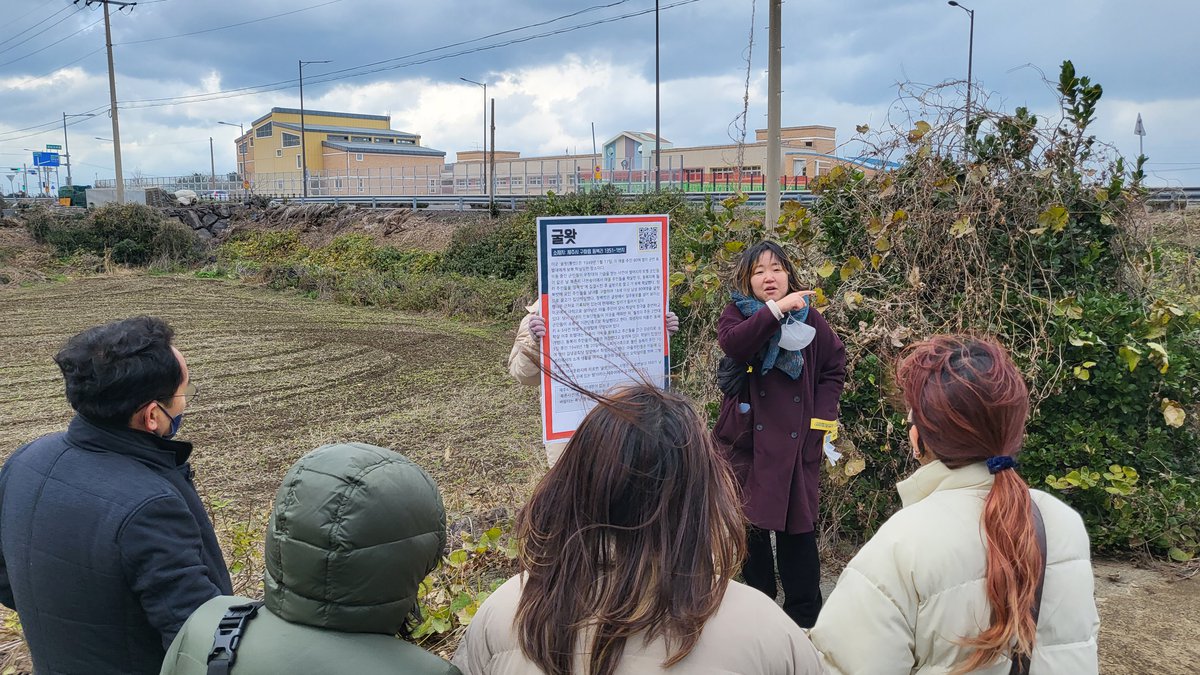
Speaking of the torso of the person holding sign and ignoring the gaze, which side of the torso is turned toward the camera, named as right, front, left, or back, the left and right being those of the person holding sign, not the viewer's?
front

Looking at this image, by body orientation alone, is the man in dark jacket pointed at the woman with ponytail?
no

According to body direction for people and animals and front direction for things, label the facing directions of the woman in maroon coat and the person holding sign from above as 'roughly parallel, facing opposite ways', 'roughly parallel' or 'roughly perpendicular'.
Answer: roughly parallel

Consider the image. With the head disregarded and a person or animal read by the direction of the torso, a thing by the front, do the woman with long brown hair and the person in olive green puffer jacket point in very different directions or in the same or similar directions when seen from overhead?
same or similar directions

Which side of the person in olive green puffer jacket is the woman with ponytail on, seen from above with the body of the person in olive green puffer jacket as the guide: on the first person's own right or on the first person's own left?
on the first person's own right

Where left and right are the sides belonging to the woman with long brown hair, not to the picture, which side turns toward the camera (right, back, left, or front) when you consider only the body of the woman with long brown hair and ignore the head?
back

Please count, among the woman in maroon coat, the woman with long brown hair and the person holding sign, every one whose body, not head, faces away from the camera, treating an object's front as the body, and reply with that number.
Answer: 1

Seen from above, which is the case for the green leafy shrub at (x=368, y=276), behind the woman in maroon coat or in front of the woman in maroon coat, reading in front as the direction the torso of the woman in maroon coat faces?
behind

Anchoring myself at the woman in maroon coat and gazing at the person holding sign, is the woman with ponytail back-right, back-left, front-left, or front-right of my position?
back-left

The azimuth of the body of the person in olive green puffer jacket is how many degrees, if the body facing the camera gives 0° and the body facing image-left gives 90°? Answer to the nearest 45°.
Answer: approximately 225°

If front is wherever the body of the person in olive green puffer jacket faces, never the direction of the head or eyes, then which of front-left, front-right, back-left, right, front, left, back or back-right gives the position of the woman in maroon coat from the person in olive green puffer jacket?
front

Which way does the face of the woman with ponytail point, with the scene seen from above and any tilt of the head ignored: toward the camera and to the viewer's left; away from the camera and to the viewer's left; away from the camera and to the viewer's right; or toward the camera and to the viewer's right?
away from the camera and to the viewer's left

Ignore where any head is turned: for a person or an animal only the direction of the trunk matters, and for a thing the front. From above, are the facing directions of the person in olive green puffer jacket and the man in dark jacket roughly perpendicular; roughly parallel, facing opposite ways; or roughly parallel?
roughly parallel

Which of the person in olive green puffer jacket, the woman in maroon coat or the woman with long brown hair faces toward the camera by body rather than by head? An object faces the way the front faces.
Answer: the woman in maroon coat

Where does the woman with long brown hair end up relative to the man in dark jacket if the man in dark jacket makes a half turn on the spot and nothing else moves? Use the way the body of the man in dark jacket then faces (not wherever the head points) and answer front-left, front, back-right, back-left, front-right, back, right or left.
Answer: left

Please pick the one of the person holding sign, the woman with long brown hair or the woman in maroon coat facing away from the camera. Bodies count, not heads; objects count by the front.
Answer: the woman with long brown hair

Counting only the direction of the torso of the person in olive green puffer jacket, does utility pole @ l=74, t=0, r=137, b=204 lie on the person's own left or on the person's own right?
on the person's own left

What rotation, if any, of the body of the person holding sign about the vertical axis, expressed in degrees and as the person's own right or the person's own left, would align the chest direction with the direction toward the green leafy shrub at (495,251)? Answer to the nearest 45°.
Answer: approximately 180°

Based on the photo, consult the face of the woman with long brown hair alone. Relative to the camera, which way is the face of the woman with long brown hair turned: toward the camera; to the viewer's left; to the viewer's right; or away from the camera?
away from the camera

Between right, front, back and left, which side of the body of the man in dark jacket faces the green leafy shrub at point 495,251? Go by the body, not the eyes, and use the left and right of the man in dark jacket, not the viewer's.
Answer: front

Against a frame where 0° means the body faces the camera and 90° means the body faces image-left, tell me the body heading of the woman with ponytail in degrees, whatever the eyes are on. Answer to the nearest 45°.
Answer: approximately 135°

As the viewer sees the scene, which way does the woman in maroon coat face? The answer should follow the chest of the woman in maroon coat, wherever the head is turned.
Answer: toward the camera

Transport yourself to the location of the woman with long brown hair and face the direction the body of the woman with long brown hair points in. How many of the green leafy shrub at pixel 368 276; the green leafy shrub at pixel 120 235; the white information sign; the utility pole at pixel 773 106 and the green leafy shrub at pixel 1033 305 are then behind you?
0

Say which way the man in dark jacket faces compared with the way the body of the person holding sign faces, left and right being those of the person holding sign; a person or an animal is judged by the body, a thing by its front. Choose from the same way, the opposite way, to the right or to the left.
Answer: the opposite way
